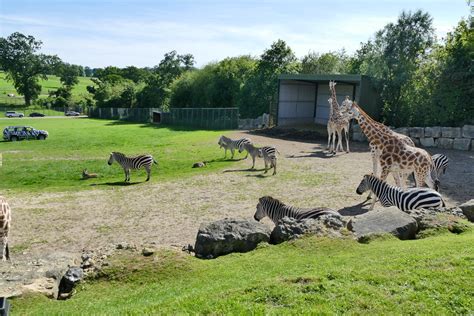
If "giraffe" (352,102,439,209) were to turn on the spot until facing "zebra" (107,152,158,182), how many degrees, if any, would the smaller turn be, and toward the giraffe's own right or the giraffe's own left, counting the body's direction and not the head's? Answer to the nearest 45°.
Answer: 0° — it already faces it

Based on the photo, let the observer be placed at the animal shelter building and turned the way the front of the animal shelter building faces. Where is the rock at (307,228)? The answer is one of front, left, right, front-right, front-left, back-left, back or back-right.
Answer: front-left

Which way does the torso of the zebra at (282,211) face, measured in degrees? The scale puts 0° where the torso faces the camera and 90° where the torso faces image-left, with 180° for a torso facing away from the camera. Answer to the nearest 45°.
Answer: approximately 90°

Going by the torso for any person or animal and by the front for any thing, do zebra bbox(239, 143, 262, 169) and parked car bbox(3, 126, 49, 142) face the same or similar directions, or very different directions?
very different directions

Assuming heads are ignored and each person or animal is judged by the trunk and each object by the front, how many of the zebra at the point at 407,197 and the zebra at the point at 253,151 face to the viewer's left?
2

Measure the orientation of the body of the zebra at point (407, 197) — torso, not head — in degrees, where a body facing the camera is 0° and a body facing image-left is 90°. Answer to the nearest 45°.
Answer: approximately 90°

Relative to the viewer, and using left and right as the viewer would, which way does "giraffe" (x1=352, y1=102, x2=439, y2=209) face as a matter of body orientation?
facing to the left of the viewer

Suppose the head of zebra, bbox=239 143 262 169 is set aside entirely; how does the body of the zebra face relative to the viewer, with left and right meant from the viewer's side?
facing to the left of the viewer

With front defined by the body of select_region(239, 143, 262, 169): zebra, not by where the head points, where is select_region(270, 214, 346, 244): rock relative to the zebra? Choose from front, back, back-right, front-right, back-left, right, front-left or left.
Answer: left
